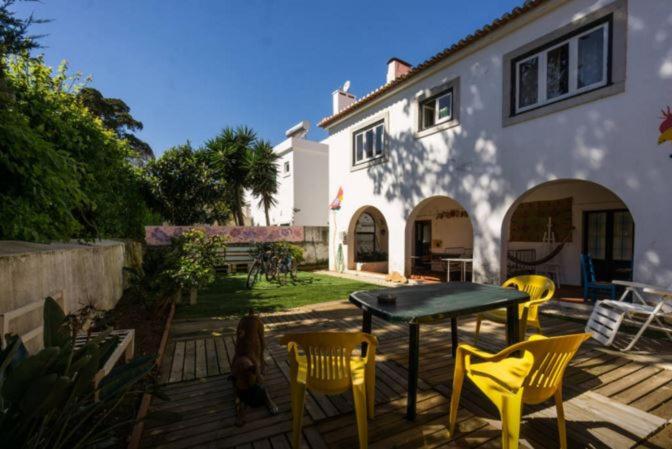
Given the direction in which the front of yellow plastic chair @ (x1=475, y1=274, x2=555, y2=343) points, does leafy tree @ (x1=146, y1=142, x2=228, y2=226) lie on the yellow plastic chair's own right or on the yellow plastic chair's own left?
on the yellow plastic chair's own right

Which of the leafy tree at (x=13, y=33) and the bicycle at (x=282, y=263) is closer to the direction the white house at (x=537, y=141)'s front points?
the leafy tree

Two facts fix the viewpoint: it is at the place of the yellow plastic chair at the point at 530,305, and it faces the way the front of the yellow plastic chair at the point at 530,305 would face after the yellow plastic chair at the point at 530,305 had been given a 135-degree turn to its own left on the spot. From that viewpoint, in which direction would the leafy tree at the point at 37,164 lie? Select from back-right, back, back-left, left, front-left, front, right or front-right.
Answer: back-right

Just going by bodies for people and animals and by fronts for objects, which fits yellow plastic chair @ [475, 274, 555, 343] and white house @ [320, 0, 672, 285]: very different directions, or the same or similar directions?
same or similar directions

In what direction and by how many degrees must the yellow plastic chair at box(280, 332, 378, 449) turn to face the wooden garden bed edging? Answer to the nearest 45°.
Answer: approximately 90° to its left

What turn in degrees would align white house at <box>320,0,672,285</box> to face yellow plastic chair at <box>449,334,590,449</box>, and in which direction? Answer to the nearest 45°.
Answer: approximately 45° to its left

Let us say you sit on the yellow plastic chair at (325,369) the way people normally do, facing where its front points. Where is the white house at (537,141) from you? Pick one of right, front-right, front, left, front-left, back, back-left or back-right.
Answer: front-right

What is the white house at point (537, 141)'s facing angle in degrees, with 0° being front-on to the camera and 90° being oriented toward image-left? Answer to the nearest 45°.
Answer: approximately 45°

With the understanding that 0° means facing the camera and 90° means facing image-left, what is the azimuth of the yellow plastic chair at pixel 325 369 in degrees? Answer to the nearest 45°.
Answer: approximately 180°

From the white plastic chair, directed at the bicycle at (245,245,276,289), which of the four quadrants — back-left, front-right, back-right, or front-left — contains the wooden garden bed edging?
front-left

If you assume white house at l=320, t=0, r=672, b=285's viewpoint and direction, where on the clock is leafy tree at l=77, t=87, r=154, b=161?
The leafy tree is roughly at 2 o'clock from the white house.

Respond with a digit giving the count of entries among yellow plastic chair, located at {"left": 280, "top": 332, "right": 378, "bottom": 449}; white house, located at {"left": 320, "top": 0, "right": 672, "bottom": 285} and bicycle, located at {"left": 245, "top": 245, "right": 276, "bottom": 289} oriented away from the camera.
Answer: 1

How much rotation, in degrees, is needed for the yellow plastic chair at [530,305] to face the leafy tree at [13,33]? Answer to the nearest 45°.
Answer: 0° — it already faces it

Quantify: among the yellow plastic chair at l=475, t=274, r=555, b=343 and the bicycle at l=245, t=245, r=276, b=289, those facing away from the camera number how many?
0

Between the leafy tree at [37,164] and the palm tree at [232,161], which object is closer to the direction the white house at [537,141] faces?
the leafy tree

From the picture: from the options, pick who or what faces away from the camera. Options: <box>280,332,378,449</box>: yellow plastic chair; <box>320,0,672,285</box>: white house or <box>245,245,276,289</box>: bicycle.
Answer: the yellow plastic chair

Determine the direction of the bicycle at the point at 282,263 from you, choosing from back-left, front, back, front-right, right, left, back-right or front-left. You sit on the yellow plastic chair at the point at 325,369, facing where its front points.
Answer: front
